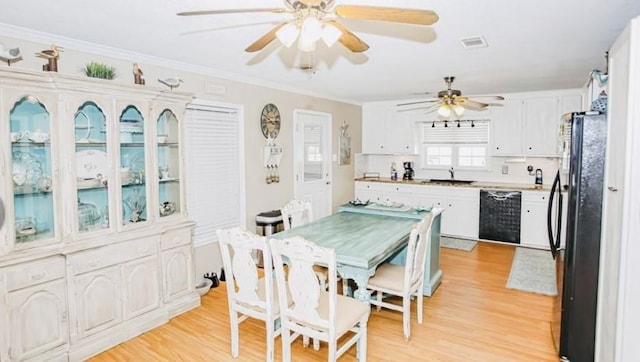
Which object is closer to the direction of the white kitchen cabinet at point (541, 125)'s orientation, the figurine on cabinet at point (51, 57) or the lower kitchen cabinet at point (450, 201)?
the figurine on cabinet

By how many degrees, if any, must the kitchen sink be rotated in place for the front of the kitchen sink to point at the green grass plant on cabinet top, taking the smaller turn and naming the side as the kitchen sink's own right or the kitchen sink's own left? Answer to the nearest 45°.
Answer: approximately 45° to the kitchen sink's own right

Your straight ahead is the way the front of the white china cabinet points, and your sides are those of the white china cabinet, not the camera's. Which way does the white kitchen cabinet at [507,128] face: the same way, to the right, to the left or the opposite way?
to the right

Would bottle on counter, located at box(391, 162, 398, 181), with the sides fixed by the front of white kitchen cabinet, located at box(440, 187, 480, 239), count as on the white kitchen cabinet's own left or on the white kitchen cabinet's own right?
on the white kitchen cabinet's own right

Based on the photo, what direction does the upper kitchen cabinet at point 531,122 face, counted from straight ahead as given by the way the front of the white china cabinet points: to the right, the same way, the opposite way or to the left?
to the right
